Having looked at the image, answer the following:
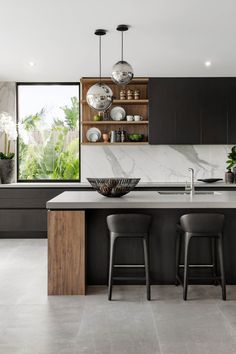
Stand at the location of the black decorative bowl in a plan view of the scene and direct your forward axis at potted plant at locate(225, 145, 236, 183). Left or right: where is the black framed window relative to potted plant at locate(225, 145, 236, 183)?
left

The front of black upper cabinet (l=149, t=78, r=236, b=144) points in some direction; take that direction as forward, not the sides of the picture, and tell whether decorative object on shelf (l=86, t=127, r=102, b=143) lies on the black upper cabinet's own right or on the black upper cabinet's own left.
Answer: on the black upper cabinet's own right

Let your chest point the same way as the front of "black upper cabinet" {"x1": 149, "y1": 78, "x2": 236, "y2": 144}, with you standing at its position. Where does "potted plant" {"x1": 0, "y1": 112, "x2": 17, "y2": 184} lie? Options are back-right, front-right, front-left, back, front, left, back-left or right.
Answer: right

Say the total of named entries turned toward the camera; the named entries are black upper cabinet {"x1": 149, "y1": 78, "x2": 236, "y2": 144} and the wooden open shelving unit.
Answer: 2

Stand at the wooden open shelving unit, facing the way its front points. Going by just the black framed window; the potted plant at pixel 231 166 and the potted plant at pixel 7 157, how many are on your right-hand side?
2

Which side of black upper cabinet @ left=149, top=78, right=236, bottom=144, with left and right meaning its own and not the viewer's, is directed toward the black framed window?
right

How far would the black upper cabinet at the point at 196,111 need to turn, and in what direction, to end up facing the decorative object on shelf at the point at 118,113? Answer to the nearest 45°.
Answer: approximately 90° to its right

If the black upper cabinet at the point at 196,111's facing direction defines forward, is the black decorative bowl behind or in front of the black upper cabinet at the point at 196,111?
in front

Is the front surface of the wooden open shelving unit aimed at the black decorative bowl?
yes

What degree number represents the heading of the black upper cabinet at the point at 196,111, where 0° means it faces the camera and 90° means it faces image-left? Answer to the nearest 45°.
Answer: approximately 0°

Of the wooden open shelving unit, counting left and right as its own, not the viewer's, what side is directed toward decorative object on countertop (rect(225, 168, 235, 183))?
left

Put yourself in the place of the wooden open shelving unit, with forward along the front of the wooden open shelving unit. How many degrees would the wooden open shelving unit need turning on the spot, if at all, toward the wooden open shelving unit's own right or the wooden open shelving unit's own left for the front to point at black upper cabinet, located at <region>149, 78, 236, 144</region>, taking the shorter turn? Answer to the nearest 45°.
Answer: approximately 90° to the wooden open shelving unit's own left

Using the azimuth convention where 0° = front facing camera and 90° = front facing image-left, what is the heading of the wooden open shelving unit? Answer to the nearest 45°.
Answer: approximately 0°

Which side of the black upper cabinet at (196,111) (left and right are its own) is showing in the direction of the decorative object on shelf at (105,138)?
right
